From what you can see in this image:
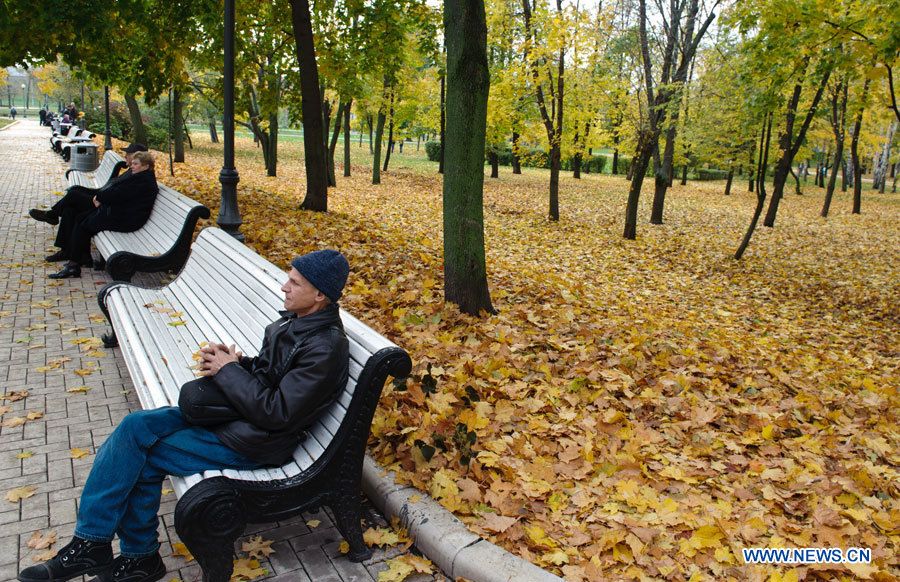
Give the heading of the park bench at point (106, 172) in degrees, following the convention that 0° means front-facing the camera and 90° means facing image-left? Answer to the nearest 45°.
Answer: approximately 90°

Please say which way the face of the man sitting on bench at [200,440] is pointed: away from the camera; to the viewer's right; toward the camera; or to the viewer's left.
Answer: to the viewer's left

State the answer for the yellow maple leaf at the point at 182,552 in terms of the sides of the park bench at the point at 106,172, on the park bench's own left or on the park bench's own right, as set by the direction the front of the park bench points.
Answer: on the park bench's own left

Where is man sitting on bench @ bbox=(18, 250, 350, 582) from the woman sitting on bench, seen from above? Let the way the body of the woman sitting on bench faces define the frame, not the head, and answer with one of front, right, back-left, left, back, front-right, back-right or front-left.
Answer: left

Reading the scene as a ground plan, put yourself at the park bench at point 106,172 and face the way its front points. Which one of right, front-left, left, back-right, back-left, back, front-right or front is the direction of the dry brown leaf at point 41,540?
left

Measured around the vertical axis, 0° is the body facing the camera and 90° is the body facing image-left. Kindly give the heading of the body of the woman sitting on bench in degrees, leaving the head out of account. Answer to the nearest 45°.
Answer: approximately 90°

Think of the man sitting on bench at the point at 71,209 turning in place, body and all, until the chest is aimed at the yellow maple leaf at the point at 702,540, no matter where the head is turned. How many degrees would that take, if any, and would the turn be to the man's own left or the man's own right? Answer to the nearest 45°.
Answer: approximately 90° to the man's own left

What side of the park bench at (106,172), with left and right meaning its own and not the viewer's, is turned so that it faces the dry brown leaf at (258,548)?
left

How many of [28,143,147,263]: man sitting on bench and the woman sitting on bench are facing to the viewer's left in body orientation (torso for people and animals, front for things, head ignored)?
2

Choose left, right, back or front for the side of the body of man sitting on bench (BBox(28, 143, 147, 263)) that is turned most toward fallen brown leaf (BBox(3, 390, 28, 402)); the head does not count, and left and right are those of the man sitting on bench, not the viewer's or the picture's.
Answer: left

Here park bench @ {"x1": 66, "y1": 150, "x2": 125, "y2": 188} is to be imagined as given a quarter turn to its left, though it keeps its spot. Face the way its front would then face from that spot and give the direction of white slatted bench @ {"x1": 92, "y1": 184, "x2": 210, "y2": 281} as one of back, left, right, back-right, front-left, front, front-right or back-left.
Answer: front

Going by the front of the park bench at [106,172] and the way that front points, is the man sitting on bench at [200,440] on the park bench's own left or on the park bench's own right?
on the park bench's own left

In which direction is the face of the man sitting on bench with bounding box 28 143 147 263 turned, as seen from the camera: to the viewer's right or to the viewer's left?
to the viewer's left

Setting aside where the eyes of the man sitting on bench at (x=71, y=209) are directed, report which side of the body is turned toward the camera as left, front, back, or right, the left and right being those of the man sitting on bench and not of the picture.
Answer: left

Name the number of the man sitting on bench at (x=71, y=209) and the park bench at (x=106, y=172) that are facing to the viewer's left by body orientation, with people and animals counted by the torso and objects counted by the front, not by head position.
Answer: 2
